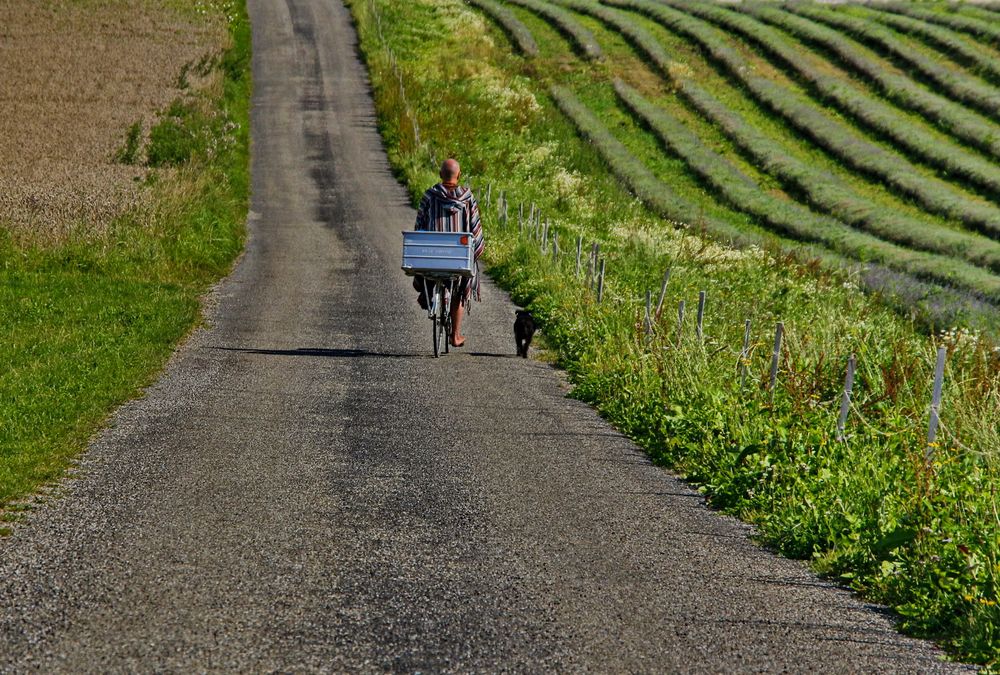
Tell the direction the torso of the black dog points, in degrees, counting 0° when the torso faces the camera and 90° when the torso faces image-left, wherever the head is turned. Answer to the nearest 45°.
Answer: approximately 180°

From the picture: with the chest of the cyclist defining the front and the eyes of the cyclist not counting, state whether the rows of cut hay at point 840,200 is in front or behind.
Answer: in front

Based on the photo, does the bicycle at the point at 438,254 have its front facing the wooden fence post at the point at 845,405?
no

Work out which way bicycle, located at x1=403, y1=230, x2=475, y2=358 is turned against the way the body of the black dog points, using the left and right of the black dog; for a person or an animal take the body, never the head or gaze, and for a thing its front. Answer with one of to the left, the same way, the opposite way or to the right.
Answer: the same way

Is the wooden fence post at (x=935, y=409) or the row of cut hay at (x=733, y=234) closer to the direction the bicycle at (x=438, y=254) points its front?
the row of cut hay

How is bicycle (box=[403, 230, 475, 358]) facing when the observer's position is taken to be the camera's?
facing away from the viewer

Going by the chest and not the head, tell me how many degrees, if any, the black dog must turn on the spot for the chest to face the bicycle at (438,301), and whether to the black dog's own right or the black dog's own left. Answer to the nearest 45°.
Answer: approximately 90° to the black dog's own left

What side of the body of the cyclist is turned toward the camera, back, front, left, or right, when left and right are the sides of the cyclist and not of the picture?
back

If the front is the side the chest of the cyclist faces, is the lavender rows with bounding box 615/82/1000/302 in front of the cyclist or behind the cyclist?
in front

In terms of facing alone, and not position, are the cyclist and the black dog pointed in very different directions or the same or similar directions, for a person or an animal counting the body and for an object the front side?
same or similar directions
